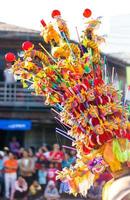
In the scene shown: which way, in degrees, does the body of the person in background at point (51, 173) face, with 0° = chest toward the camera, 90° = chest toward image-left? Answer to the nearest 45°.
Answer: approximately 0°

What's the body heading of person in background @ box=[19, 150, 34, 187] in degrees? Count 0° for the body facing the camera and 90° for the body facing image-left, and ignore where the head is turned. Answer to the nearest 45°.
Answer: approximately 0°

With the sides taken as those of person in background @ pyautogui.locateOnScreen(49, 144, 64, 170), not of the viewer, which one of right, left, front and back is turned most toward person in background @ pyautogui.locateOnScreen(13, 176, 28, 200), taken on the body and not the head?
right

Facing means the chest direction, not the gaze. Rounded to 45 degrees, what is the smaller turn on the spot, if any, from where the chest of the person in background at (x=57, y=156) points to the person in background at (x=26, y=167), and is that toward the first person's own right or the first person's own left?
approximately 90° to the first person's own right

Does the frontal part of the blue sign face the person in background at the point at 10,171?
yes

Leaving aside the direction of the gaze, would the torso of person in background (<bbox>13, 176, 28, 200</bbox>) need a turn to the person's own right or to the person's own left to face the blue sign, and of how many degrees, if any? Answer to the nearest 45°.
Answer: approximately 180°
